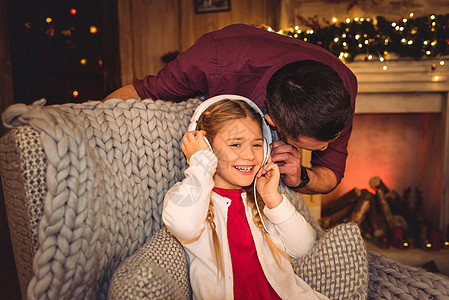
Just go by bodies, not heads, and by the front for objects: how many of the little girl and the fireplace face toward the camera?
2

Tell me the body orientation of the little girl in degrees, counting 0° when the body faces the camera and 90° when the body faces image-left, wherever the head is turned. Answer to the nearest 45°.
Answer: approximately 0°

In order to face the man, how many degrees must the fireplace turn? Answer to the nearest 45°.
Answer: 0° — it already faces them

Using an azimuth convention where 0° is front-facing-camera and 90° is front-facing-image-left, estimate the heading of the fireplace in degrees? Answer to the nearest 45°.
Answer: approximately 0°

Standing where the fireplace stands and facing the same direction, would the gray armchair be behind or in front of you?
in front

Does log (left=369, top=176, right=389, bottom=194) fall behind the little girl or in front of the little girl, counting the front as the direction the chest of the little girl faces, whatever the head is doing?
behind
